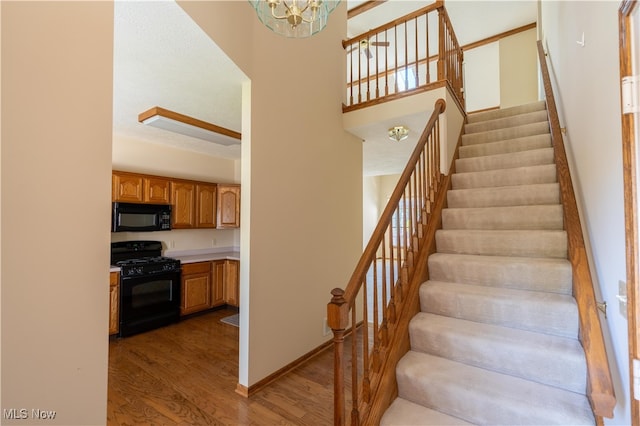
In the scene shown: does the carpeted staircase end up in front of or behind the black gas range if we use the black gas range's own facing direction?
in front

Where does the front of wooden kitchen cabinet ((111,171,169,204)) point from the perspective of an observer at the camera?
facing the viewer and to the right of the viewer

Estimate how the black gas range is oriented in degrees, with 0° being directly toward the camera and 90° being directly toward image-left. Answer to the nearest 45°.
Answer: approximately 315°

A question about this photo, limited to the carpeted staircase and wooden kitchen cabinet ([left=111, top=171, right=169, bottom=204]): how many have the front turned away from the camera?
0

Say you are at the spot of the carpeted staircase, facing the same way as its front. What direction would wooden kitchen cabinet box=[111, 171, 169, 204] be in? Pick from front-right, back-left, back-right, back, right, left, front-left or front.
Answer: right

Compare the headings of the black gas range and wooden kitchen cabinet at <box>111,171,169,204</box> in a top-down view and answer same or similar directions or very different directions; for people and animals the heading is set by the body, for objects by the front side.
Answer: same or similar directions

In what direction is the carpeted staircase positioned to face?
toward the camera

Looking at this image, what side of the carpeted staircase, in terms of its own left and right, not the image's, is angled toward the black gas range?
right
